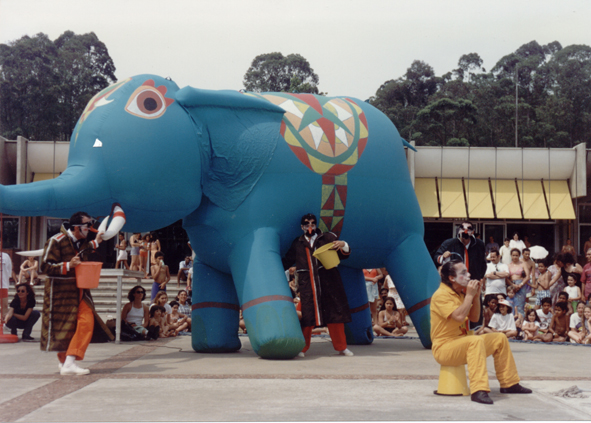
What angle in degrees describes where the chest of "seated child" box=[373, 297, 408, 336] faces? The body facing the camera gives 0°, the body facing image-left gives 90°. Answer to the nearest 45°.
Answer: approximately 0°

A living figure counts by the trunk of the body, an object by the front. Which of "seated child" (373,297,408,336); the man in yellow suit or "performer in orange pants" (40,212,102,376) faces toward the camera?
the seated child

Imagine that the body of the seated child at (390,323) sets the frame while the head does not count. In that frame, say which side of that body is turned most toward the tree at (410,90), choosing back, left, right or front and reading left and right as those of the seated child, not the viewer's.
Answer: back

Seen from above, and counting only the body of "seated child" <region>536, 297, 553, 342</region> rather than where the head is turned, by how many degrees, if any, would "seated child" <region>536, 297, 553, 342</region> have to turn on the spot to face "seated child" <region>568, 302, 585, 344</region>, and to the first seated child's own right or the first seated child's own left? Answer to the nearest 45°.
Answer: approximately 45° to the first seated child's own left

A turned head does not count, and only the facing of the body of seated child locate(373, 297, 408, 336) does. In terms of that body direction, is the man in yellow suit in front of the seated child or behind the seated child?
in front

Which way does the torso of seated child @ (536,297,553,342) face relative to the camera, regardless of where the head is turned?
toward the camera

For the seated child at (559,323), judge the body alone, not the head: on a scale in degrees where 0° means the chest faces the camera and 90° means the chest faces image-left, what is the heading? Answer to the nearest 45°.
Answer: approximately 45°

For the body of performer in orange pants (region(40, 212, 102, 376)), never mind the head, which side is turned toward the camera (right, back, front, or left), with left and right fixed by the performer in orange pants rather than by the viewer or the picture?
right

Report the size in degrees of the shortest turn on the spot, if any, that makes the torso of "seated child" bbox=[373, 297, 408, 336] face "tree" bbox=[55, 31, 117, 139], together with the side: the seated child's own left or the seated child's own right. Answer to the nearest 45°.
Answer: approximately 135° to the seated child's own right

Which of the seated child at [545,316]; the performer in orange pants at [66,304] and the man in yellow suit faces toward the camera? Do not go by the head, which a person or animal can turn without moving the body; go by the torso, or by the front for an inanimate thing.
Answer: the seated child
